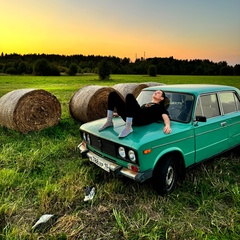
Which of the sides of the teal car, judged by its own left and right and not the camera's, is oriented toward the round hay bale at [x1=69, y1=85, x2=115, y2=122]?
right

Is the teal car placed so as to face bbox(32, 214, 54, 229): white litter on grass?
yes

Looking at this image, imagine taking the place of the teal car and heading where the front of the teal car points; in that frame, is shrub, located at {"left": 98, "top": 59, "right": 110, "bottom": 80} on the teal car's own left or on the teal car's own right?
on the teal car's own right

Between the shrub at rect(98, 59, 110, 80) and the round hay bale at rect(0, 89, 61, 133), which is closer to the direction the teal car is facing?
the round hay bale

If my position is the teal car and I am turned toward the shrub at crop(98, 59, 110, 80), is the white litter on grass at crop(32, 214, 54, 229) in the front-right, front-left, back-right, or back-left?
back-left

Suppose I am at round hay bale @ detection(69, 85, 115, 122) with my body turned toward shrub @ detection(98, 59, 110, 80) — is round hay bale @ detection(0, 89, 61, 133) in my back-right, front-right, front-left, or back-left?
back-left

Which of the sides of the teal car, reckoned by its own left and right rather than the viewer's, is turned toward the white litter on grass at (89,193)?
front

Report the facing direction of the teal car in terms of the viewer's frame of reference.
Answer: facing the viewer and to the left of the viewer

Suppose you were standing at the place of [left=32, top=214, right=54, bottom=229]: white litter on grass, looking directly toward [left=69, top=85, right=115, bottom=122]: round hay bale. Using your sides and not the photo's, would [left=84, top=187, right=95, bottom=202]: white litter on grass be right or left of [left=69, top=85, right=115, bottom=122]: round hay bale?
right

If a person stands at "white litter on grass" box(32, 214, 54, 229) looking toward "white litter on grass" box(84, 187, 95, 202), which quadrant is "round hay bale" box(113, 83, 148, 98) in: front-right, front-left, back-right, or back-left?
front-left

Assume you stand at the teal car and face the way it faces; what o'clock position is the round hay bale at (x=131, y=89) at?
The round hay bale is roughly at 4 o'clock from the teal car.

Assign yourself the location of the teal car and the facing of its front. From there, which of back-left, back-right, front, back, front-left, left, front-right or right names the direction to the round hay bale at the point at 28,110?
right

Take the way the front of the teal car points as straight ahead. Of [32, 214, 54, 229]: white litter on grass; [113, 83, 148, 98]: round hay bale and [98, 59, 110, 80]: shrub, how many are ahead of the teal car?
1

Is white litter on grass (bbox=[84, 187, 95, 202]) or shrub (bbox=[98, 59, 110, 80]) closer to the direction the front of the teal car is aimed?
the white litter on grass

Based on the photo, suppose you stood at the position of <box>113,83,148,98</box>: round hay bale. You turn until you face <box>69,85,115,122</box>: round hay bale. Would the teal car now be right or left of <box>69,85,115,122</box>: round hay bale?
left

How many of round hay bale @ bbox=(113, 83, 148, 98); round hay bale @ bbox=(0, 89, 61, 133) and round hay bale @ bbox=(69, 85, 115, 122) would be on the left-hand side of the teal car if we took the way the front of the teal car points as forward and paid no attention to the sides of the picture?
0
